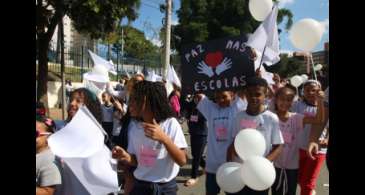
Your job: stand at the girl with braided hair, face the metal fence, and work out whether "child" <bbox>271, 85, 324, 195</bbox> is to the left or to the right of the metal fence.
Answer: right

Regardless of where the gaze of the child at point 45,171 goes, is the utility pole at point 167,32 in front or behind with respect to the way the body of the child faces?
behind

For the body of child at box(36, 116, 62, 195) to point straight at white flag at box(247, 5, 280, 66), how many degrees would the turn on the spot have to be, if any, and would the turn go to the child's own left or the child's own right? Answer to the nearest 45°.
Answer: approximately 180°

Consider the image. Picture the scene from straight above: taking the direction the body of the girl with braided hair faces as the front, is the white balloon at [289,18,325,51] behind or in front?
behind

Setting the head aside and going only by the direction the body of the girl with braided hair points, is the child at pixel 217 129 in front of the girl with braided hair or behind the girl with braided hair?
behind

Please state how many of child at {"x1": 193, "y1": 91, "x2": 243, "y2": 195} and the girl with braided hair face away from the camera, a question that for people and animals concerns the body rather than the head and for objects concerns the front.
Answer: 0
